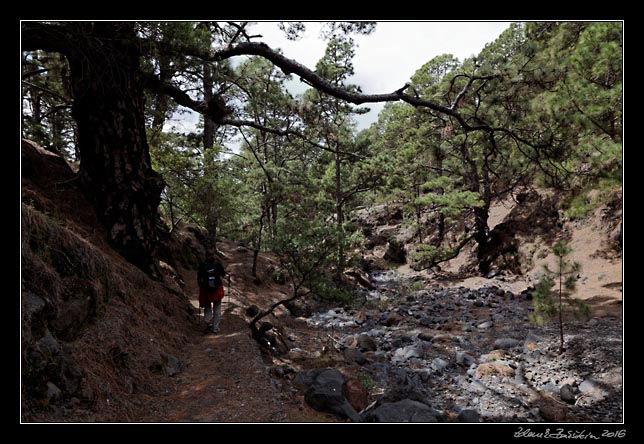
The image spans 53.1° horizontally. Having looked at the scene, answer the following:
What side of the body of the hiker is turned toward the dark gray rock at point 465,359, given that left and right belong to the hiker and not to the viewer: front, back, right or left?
right

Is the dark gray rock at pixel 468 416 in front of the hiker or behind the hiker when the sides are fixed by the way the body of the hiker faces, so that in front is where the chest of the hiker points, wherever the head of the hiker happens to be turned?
behind

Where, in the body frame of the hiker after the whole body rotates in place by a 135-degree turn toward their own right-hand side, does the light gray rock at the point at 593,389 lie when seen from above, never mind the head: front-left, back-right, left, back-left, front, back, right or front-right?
front

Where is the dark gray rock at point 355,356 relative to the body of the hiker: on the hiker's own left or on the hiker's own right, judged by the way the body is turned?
on the hiker's own right

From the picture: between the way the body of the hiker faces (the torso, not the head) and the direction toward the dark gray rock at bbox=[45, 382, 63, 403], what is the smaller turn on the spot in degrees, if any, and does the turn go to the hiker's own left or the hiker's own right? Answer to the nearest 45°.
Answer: approximately 180°

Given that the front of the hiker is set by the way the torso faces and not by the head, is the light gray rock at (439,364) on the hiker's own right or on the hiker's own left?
on the hiker's own right

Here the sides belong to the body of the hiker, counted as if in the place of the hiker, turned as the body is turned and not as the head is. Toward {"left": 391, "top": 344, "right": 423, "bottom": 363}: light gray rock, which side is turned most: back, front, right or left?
right

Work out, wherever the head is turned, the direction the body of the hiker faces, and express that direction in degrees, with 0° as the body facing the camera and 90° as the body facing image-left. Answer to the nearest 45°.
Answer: approximately 180°

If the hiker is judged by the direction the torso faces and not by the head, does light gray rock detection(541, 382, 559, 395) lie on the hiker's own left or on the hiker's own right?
on the hiker's own right

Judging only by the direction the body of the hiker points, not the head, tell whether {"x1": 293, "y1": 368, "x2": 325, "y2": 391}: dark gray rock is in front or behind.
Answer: behind
